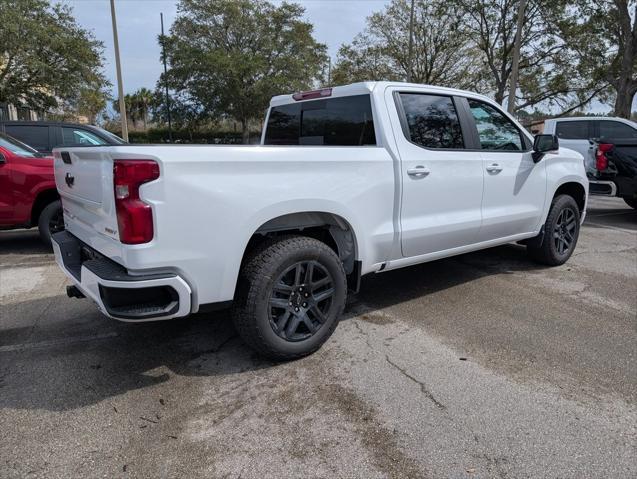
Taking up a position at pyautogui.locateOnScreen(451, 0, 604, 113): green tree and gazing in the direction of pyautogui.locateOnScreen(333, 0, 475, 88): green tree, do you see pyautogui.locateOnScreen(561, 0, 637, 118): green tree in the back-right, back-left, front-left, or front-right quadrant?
back-left

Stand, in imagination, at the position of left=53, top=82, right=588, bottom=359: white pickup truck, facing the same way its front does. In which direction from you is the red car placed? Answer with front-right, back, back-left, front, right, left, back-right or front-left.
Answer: left

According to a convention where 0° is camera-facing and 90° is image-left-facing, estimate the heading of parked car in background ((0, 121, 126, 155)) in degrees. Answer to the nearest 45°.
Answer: approximately 270°

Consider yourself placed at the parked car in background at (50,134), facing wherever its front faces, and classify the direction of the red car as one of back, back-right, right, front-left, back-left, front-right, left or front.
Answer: right

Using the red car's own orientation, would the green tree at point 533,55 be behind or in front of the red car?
in front

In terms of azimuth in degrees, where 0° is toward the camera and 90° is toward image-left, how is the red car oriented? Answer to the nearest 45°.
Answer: approximately 270°

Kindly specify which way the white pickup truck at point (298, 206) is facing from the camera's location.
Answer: facing away from the viewer and to the right of the viewer

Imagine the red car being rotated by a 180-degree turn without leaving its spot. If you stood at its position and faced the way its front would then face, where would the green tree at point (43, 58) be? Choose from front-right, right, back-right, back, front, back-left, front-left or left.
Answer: right

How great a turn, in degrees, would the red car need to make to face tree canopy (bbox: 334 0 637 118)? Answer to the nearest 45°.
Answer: approximately 45° to its left

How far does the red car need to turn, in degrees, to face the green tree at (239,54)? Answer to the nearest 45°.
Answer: approximately 45° to its left

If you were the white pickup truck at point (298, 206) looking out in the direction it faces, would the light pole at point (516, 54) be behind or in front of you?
in front

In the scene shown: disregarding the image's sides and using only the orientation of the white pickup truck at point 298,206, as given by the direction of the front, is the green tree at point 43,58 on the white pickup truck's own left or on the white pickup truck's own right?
on the white pickup truck's own left
